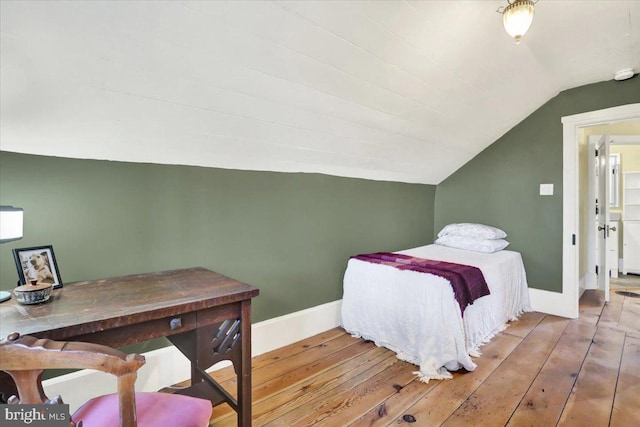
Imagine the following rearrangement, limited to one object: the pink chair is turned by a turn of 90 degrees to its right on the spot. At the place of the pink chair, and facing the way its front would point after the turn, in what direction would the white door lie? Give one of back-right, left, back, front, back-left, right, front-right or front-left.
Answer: front-left

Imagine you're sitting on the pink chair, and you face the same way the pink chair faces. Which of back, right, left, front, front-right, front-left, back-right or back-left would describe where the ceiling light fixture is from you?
front-right

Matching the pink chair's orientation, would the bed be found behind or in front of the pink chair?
in front

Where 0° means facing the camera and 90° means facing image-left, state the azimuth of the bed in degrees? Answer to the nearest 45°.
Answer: approximately 45°

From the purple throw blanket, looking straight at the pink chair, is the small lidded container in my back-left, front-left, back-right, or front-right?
front-right

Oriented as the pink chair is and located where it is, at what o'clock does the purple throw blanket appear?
The purple throw blanket is roughly at 1 o'clock from the pink chair.

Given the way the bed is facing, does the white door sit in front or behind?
behind

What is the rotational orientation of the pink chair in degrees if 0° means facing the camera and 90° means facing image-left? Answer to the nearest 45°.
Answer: approximately 225°

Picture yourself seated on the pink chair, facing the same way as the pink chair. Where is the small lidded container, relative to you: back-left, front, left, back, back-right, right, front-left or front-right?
front-left

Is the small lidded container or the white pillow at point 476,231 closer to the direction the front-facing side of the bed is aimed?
the small lidded container

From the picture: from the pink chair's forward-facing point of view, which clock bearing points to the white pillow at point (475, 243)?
The white pillow is roughly at 1 o'clock from the pink chair.

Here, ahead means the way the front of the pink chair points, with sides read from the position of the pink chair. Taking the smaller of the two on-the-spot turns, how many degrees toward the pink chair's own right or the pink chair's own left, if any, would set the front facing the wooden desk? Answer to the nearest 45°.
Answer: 0° — it already faces it

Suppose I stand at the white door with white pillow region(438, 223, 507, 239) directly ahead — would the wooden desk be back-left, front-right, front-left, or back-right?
front-left
